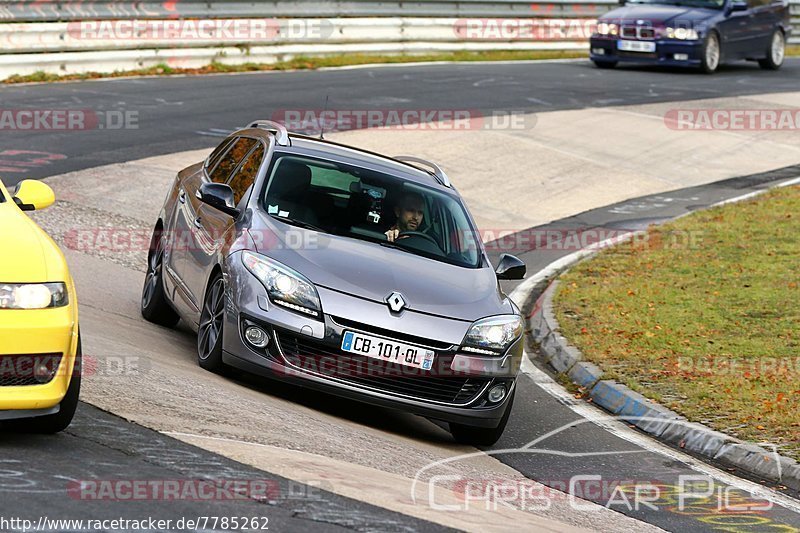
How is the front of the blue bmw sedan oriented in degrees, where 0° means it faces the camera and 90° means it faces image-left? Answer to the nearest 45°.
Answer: approximately 45°

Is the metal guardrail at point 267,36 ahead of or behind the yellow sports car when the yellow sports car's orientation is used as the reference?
behind

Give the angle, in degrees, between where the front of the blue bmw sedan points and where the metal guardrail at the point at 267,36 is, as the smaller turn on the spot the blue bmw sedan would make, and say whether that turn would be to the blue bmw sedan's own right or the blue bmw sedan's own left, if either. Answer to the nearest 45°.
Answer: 0° — it already faces it
